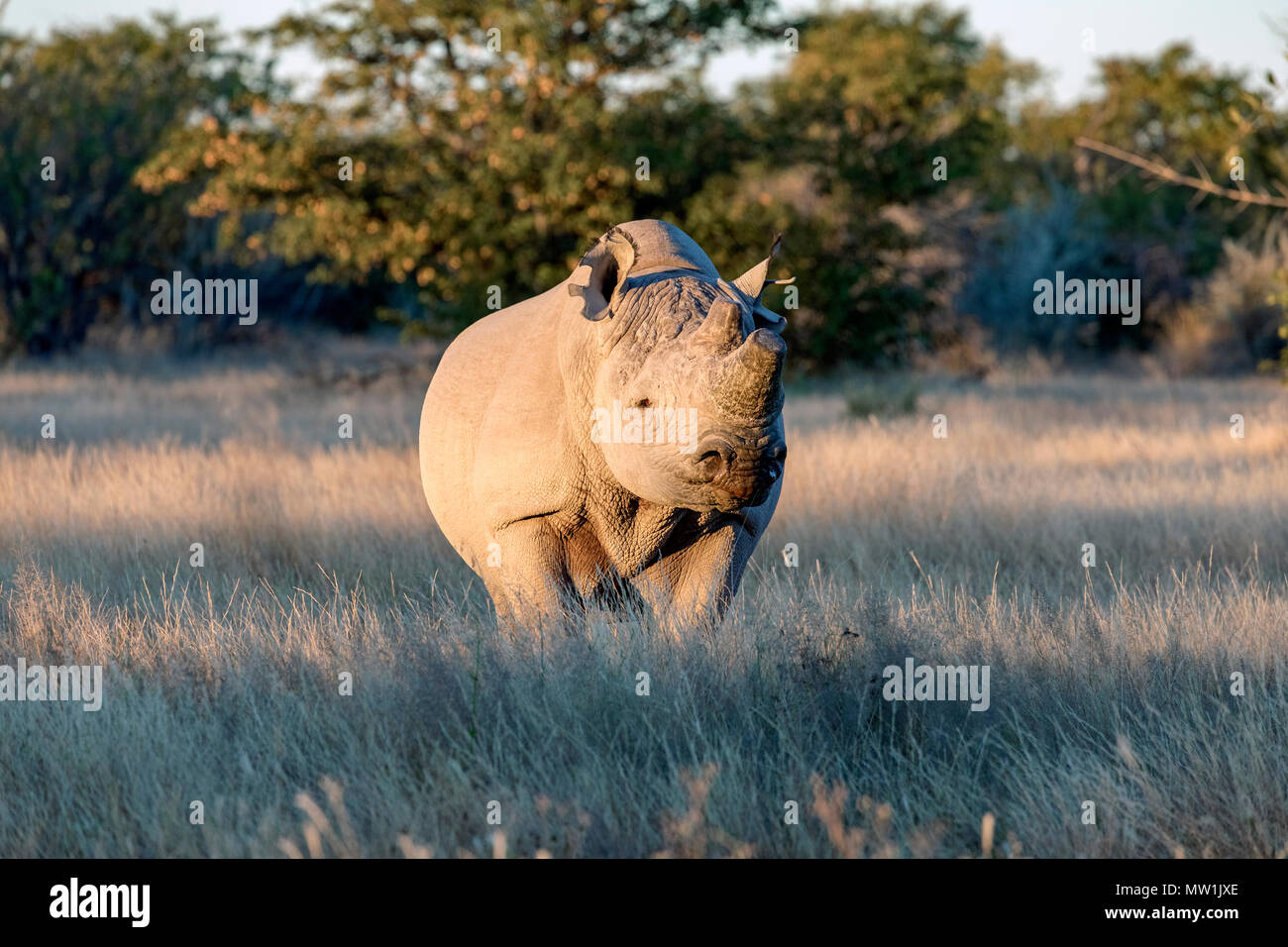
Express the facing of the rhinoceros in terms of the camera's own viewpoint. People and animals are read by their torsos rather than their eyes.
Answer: facing the viewer and to the right of the viewer
